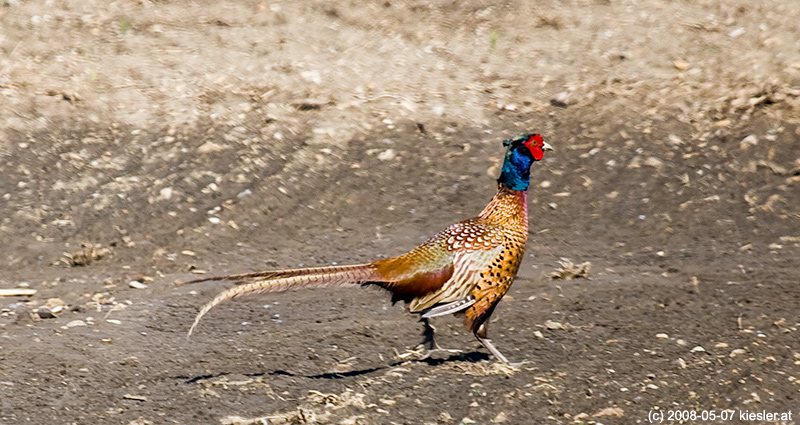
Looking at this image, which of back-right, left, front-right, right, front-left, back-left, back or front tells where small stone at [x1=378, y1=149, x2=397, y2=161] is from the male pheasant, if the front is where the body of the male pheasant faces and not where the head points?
left

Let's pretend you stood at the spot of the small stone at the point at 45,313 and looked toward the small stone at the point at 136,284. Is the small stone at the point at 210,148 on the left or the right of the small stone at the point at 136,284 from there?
left

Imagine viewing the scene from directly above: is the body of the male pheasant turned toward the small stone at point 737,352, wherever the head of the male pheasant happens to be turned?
yes

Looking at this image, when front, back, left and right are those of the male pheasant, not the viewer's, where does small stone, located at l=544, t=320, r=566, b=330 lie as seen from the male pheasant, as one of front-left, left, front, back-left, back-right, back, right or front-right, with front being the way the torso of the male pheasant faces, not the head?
front-left

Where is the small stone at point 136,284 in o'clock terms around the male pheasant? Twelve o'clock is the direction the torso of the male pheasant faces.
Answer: The small stone is roughly at 7 o'clock from the male pheasant.

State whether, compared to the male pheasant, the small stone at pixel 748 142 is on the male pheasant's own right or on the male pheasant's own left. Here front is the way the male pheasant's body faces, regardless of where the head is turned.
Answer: on the male pheasant's own left

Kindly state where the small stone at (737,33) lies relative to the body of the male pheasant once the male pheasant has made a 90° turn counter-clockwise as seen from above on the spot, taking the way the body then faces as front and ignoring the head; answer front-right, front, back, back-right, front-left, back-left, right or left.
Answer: front-right

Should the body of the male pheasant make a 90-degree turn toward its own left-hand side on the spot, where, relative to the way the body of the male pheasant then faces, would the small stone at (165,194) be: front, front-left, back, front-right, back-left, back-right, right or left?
front-left

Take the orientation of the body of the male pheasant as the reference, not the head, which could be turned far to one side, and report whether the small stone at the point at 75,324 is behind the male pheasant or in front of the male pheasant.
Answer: behind

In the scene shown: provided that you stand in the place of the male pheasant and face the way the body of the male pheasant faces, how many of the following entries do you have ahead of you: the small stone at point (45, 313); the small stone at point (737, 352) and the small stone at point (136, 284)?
1

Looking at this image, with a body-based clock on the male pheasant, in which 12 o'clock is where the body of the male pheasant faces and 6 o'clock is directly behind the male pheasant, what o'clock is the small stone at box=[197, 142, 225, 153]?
The small stone is roughly at 8 o'clock from the male pheasant.

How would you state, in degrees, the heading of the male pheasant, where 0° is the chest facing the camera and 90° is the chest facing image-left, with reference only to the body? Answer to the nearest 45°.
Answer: approximately 270°

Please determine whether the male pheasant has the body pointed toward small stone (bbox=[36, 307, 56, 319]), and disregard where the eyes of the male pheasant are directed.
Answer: no
